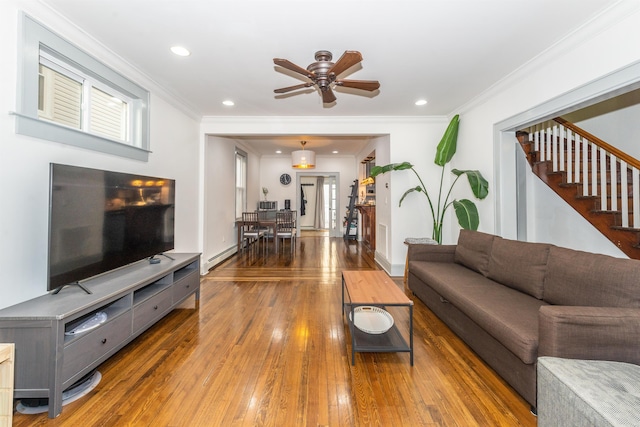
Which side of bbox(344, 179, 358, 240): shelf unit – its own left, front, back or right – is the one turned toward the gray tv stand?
left

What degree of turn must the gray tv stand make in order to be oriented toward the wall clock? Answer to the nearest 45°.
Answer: approximately 90° to its left

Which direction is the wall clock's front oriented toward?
toward the camera

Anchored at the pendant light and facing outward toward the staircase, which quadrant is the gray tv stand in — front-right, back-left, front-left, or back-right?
front-right

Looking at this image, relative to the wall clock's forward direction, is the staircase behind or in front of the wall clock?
in front

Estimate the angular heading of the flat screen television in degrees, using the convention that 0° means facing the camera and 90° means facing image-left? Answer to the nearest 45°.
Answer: approximately 315°

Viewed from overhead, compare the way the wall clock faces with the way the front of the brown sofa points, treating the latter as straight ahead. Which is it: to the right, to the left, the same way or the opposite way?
to the left

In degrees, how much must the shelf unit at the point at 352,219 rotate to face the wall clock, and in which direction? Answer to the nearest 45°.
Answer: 0° — it already faces it

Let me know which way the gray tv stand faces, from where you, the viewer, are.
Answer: facing the viewer and to the right of the viewer

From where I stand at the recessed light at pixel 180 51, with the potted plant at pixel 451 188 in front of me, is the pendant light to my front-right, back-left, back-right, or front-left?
front-left

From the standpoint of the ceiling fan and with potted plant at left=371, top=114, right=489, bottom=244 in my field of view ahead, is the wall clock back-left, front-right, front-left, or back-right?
front-left

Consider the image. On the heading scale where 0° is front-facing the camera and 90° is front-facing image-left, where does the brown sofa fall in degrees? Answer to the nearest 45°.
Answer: approximately 45°

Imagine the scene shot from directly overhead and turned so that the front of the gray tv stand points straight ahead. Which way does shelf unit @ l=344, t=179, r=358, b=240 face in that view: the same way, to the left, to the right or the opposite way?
the opposite way

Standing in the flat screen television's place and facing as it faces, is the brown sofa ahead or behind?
ahead

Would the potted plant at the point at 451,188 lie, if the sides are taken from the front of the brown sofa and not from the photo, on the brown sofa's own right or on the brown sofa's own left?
on the brown sofa's own right

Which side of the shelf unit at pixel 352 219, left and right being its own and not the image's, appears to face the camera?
left

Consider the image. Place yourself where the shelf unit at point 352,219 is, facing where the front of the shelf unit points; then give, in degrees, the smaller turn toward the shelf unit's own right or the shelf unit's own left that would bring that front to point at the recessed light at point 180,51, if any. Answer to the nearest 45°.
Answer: approximately 90° to the shelf unit's own left

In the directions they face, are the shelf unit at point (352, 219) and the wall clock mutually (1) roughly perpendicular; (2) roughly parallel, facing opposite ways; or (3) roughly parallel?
roughly perpendicular

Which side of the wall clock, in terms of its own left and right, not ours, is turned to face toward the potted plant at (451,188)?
front
